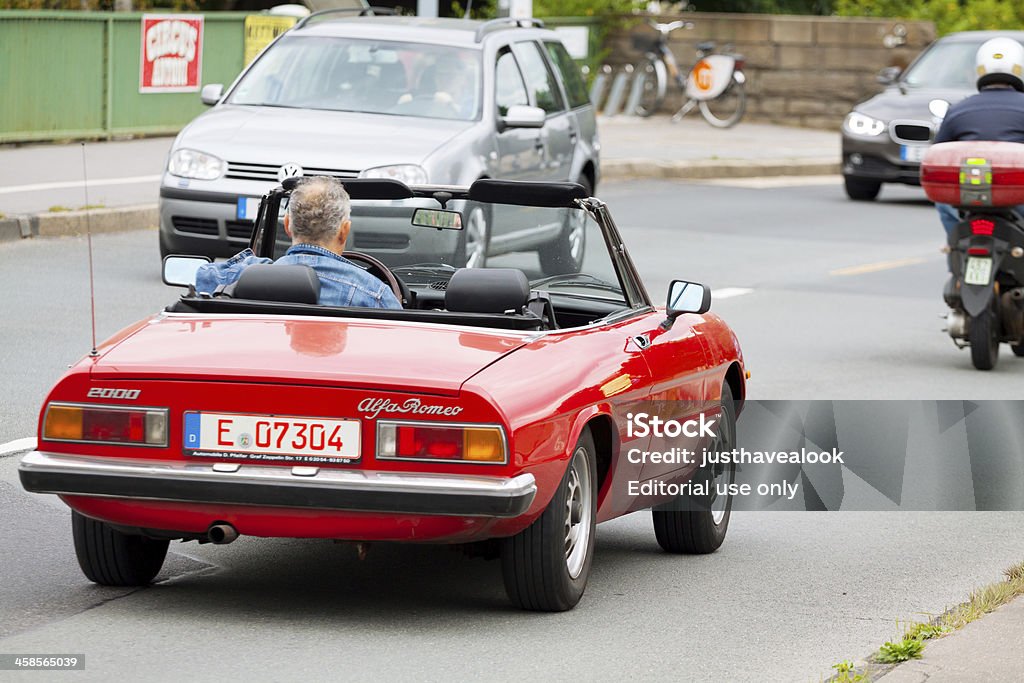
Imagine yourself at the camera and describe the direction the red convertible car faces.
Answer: facing away from the viewer and to the right of the viewer

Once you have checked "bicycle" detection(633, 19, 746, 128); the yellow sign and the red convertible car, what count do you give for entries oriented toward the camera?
1

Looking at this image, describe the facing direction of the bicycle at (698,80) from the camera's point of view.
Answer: facing away from the viewer and to the left of the viewer

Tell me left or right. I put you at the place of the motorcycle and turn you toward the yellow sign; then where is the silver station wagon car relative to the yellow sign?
left

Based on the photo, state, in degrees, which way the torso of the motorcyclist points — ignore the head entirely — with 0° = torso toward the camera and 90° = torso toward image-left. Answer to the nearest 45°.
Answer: approximately 180°

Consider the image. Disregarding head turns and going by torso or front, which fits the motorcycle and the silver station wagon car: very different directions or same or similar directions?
very different directions

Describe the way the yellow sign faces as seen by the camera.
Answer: facing the viewer

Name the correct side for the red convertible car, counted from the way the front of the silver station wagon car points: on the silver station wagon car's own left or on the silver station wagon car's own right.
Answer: on the silver station wagon car's own left

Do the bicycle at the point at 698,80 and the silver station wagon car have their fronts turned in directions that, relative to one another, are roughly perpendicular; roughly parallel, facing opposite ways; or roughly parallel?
roughly perpendicular

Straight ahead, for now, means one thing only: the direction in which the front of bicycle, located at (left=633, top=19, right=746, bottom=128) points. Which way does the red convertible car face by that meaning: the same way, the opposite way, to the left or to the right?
to the right

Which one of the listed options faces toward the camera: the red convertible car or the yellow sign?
the yellow sign

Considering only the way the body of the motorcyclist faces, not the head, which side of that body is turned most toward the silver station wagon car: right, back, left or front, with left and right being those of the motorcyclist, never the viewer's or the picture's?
left

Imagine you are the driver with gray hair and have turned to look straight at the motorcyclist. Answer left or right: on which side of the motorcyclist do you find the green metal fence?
left

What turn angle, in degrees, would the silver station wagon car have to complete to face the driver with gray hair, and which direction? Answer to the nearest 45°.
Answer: approximately 45° to its left

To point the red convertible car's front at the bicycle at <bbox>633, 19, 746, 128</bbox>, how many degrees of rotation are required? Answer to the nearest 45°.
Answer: approximately 45° to its left

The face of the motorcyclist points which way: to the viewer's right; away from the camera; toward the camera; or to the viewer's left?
away from the camera

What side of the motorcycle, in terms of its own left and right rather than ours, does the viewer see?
back

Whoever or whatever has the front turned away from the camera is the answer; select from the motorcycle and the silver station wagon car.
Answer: the motorcycle

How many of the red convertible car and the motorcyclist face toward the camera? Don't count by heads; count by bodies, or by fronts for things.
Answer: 0

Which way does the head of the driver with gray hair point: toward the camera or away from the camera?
away from the camera
